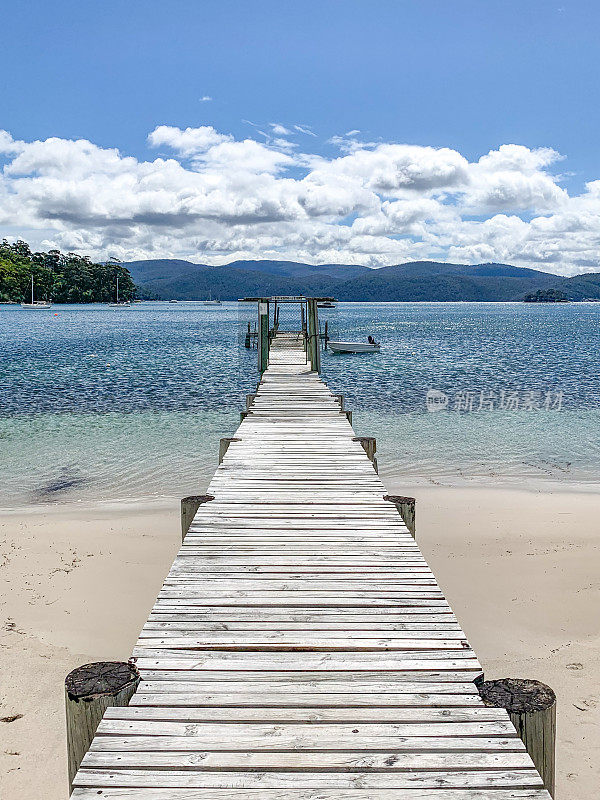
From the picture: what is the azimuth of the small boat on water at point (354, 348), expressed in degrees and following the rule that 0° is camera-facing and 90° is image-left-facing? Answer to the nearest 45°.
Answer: approximately 90°

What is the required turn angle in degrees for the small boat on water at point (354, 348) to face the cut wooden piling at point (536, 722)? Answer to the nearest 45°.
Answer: approximately 90° to its left

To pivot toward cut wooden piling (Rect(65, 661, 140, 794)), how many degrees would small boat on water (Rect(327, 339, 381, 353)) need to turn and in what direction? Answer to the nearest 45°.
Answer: approximately 90° to its left
